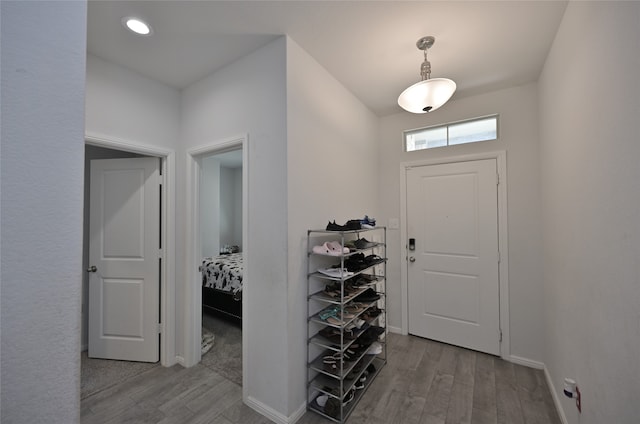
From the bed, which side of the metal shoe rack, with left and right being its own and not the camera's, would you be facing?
back

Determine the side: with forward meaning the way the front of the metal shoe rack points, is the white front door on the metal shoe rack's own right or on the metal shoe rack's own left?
on the metal shoe rack's own left
